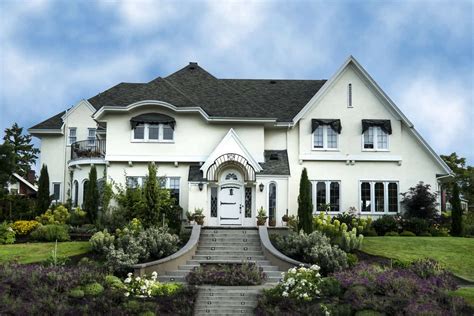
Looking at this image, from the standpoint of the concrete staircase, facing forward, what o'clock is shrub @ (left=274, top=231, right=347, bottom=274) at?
The shrub is roughly at 10 o'clock from the concrete staircase.

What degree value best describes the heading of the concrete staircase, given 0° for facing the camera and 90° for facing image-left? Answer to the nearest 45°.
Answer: approximately 0°

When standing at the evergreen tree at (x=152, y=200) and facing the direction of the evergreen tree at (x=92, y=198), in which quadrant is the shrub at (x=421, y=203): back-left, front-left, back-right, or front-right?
back-right

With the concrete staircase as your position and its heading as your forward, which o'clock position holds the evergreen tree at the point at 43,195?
The evergreen tree is roughly at 4 o'clock from the concrete staircase.

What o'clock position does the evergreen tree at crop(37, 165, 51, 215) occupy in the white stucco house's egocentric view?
The evergreen tree is roughly at 3 o'clock from the white stucco house.

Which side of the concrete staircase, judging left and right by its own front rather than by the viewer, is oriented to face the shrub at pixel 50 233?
right

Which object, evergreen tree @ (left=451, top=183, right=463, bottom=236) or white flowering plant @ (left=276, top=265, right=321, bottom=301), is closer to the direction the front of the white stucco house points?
the white flowering plant

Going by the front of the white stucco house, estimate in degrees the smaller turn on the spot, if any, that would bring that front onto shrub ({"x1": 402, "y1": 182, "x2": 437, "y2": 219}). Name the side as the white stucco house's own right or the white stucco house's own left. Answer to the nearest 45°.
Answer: approximately 90° to the white stucco house's own left

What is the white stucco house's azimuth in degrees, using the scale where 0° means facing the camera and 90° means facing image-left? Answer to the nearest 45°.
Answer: approximately 0°

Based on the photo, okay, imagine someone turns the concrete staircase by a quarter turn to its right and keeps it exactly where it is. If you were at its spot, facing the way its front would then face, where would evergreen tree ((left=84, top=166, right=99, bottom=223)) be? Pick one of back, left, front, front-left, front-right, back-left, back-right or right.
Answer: front-right

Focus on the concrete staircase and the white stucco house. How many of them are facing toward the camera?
2

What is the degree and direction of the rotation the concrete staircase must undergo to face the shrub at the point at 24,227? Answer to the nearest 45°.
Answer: approximately 90° to its right

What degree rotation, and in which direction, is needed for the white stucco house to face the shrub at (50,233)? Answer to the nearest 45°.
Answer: approximately 45° to its right

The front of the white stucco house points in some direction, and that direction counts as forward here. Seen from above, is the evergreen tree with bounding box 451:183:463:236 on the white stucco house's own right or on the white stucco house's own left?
on the white stucco house's own left
